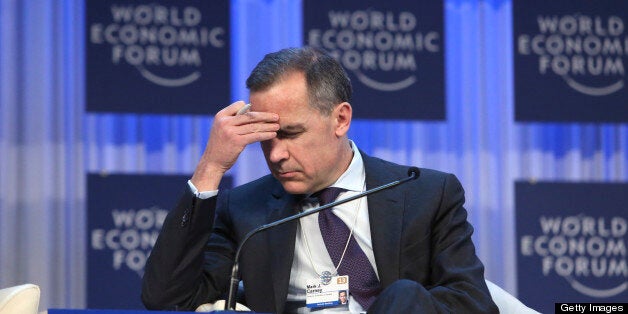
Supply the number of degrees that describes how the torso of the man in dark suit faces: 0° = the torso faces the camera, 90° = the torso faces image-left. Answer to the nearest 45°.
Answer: approximately 45°

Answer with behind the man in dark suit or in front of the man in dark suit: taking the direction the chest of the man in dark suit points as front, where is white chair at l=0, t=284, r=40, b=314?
in front
